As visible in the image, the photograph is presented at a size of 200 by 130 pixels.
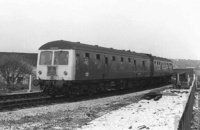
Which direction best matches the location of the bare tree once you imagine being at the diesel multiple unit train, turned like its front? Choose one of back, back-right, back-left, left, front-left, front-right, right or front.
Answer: right

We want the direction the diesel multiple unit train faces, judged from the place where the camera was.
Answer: facing the viewer and to the left of the viewer
